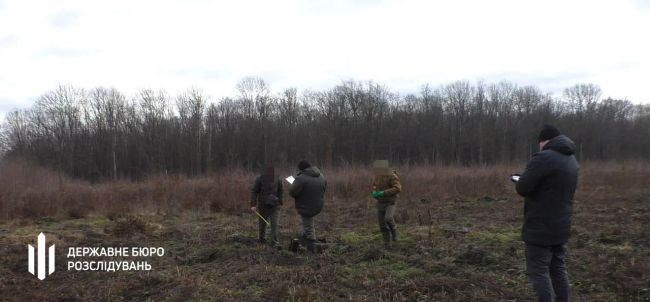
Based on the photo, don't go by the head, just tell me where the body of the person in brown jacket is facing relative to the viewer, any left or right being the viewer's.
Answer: facing the viewer and to the left of the viewer

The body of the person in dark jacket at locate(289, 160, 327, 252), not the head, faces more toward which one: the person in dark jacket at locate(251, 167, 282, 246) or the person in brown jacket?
the person in dark jacket

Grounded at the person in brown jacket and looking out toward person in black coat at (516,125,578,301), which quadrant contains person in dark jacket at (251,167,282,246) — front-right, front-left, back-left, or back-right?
back-right

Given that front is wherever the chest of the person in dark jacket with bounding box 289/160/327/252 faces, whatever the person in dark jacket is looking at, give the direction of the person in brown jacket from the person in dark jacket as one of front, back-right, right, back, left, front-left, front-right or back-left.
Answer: back-right

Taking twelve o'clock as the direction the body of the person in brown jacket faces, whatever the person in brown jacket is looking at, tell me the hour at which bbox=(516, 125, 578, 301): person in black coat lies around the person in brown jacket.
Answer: The person in black coat is roughly at 10 o'clock from the person in brown jacket.

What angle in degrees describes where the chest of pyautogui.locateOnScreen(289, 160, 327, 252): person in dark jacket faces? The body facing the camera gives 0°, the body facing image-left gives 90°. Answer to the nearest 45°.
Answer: approximately 135°

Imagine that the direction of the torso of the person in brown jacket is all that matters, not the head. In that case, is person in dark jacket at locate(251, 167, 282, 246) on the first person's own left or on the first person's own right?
on the first person's own right

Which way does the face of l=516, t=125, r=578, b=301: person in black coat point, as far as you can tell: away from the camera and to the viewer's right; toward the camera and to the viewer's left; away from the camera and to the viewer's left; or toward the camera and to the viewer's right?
away from the camera and to the viewer's left

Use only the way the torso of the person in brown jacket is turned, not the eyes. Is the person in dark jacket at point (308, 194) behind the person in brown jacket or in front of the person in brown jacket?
in front

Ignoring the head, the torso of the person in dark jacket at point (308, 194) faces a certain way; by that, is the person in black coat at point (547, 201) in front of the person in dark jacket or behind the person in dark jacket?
behind
